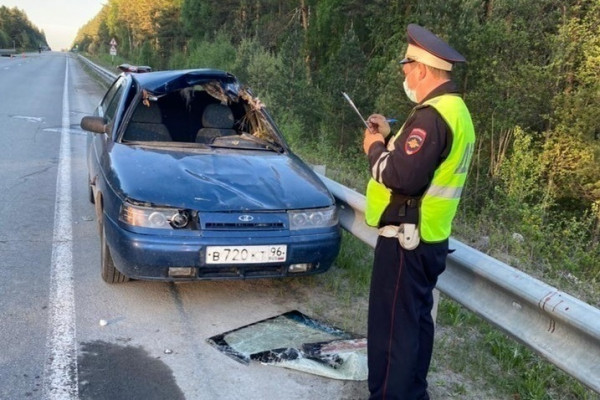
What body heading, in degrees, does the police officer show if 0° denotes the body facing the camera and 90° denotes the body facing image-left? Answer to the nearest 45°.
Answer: approximately 90°

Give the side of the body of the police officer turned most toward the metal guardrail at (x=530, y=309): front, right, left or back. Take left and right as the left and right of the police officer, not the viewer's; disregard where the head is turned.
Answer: back

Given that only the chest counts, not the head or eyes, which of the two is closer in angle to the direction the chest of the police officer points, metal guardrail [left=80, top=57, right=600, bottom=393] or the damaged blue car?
the damaged blue car

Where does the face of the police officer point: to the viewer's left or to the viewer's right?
to the viewer's left

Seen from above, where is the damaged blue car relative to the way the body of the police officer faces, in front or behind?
in front
